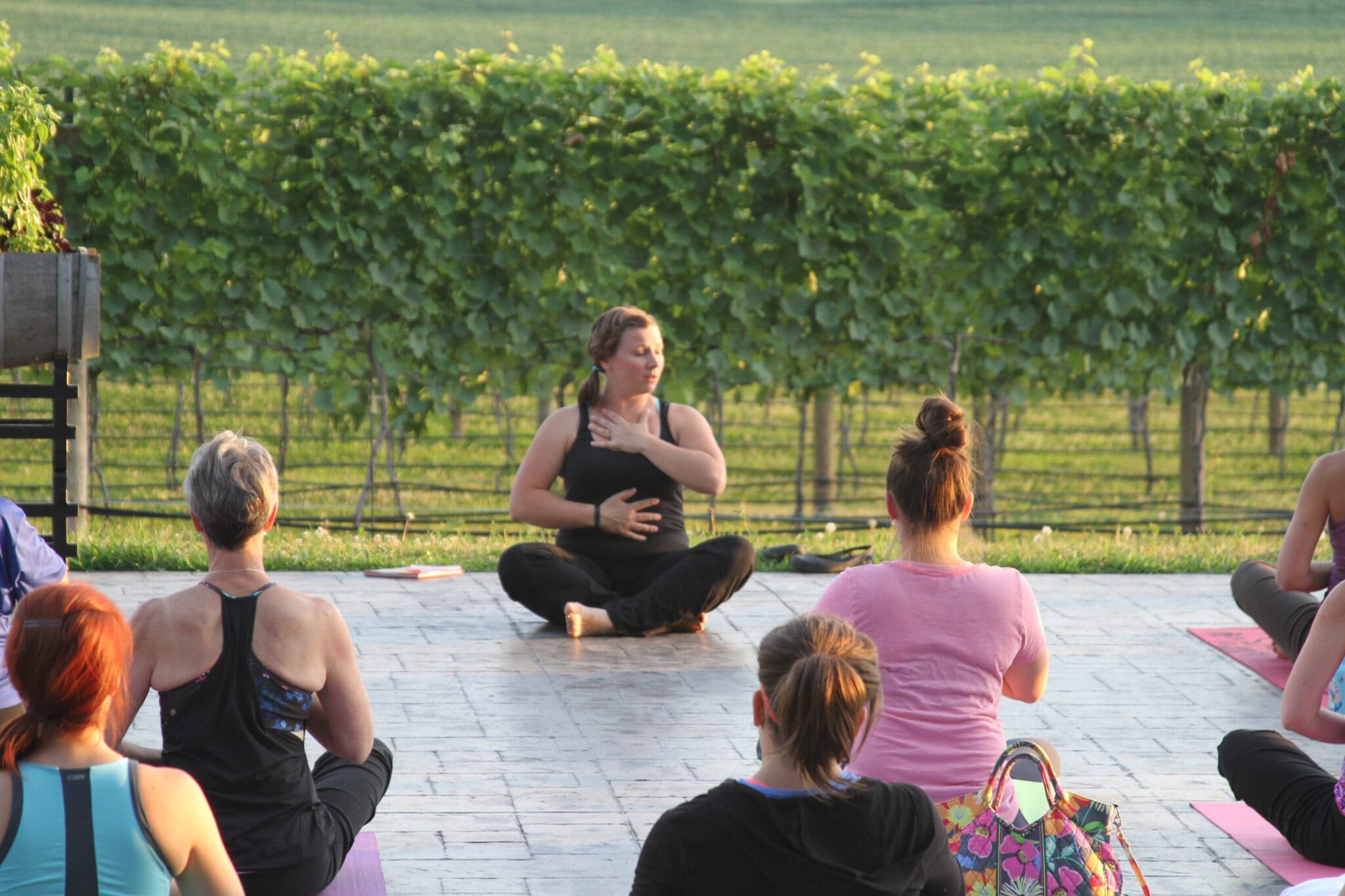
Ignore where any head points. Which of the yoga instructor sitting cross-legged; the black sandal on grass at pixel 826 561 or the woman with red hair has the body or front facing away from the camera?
the woman with red hair

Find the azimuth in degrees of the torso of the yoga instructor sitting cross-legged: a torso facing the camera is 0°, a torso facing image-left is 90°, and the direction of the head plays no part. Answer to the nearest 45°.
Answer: approximately 0°

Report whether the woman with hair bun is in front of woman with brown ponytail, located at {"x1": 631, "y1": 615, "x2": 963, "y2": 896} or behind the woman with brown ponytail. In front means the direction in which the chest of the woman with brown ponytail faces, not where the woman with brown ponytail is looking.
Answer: in front

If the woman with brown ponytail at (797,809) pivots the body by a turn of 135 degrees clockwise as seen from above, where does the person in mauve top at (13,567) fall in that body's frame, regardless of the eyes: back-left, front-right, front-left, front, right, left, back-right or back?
back

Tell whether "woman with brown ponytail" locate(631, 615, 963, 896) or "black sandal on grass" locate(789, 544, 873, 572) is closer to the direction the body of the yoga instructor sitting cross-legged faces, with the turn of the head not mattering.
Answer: the woman with brown ponytail

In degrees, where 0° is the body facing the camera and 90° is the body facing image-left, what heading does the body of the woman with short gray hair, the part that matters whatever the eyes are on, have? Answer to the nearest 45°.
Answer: approximately 180°

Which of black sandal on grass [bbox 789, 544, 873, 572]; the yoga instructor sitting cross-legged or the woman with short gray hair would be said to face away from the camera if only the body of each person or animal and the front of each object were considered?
the woman with short gray hair

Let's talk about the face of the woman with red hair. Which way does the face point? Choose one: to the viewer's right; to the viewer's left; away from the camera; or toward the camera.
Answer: away from the camera

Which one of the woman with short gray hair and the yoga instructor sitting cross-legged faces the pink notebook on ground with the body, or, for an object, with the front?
the woman with short gray hair

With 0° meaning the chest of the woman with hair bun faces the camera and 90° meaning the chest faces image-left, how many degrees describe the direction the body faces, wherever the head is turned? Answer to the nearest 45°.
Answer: approximately 180°
